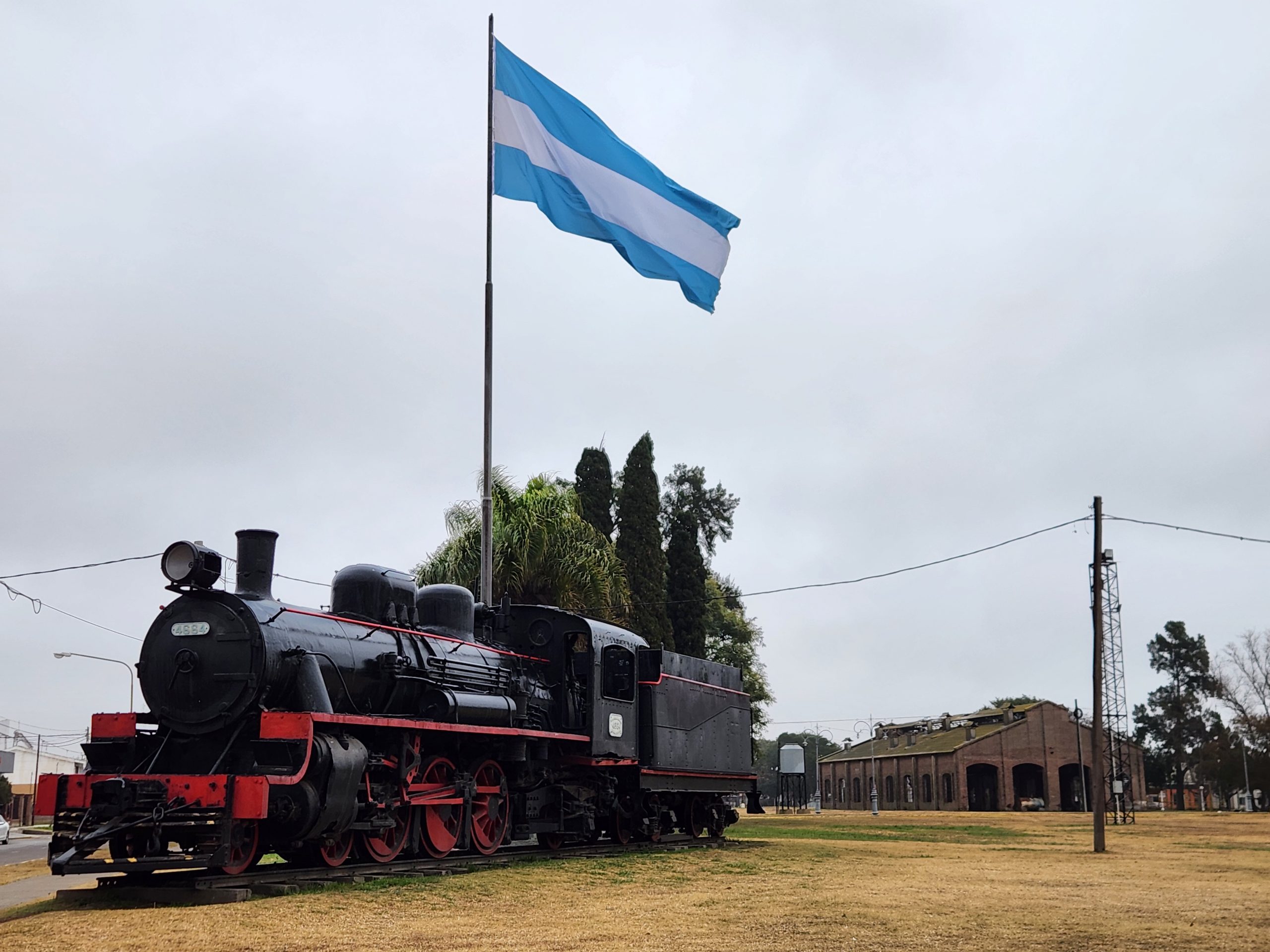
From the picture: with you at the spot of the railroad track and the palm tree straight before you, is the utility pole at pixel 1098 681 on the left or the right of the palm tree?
right

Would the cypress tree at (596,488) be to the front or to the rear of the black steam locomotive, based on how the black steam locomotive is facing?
to the rear

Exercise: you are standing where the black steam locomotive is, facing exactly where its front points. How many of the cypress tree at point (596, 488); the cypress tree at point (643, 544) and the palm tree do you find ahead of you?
0

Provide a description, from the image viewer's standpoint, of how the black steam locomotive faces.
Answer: facing the viewer and to the left of the viewer

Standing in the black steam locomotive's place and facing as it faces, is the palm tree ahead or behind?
behind

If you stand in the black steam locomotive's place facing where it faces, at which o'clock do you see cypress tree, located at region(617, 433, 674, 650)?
The cypress tree is roughly at 5 o'clock from the black steam locomotive.
